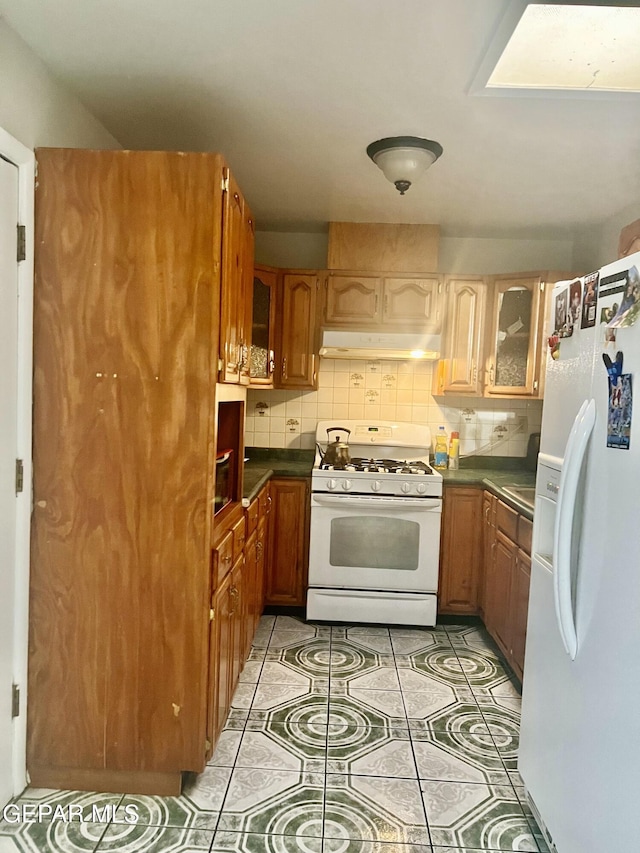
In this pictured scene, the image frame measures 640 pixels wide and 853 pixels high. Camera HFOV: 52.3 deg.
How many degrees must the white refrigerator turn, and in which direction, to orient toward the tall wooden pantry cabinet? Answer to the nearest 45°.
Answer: approximately 45° to its right

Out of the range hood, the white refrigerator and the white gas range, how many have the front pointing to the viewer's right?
0

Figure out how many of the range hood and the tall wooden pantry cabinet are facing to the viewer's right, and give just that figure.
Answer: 1

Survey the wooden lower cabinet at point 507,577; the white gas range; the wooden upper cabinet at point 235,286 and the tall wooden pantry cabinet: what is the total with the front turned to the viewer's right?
2

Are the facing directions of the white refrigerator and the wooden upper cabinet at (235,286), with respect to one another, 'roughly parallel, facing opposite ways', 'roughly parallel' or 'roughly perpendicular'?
roughly parallel, facing opposite ways

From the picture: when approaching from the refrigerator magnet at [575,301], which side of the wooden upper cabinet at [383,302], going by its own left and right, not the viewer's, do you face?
front

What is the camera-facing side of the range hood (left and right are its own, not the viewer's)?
front

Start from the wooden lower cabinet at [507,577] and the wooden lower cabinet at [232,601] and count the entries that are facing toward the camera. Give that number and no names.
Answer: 0

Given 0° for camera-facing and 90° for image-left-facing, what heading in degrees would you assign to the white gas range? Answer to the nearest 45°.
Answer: approximately 0°

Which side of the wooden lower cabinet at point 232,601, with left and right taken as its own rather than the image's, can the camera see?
right

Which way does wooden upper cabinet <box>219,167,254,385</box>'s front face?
to the viewer's right

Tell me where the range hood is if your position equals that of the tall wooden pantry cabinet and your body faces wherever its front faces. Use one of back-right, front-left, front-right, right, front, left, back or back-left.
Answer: front-left

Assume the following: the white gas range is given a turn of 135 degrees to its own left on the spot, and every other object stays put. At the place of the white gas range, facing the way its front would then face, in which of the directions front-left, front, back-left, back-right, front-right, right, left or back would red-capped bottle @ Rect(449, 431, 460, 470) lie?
front

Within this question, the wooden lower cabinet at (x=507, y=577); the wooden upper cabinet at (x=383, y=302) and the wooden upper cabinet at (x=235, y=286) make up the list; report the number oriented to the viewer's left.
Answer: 1

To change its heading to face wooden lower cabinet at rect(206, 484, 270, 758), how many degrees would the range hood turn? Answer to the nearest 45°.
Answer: approximately 45° to its right

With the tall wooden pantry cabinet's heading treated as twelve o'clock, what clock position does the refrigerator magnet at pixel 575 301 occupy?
The refrigerator magnet is roughly at 1 o'clock from the tall wooden pantry cabinet.

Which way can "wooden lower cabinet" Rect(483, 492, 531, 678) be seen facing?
to the viewer's left
